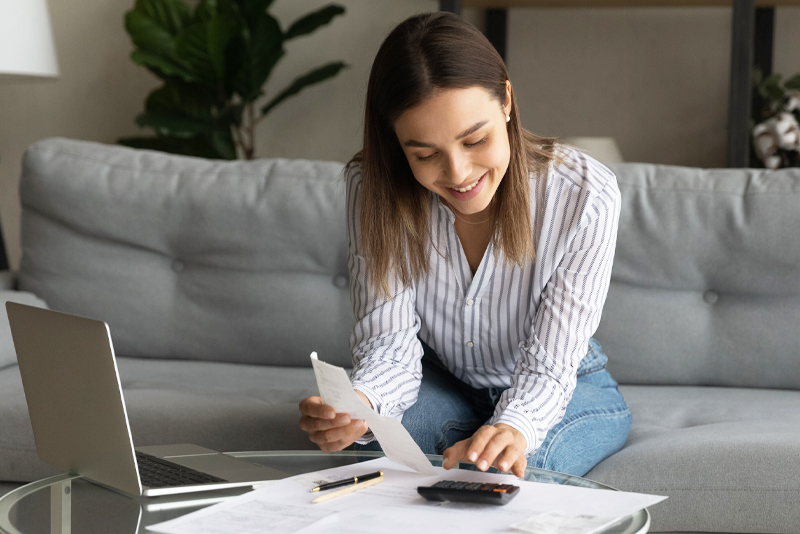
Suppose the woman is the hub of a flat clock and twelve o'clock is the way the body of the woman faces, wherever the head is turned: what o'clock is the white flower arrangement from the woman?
The white flower arrangement is roughly at 7 o'clock from the woman.

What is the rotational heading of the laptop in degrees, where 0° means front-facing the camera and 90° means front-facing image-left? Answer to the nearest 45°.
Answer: approximately 225°

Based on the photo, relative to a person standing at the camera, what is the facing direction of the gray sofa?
facing the viewer

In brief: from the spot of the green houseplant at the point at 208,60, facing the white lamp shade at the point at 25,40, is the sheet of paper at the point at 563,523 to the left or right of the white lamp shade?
left

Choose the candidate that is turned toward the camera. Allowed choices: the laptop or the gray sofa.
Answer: the gray sofa

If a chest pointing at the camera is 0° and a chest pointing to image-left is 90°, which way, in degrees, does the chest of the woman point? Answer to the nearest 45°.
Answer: approximately 0°

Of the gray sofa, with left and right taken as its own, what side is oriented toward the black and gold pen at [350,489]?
front

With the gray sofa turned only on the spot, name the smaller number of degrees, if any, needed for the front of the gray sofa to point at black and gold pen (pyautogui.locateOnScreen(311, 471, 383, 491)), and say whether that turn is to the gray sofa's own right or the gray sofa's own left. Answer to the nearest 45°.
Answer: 0° — it already faces it

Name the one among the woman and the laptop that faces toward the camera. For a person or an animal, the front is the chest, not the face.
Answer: the woman
